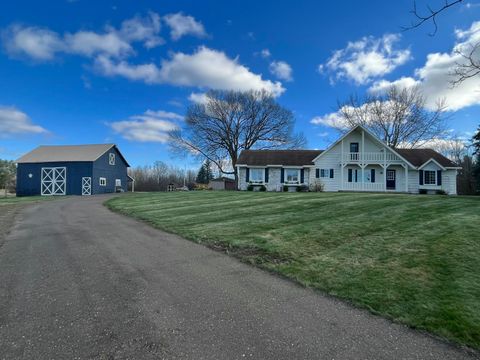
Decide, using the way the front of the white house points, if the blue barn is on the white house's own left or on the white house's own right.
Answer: on the white house's own right

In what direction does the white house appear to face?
toward the camera
